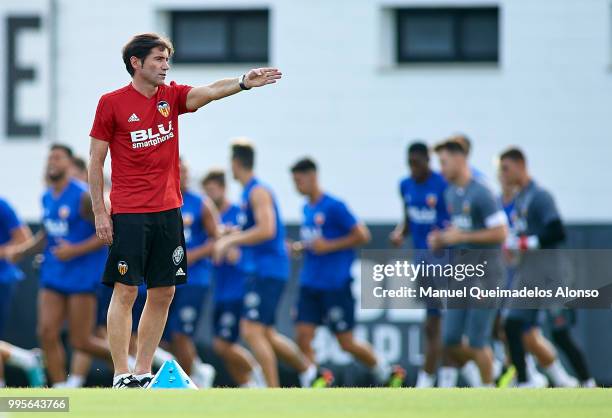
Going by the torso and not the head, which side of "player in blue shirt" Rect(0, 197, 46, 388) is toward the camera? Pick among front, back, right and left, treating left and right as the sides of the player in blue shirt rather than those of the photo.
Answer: left

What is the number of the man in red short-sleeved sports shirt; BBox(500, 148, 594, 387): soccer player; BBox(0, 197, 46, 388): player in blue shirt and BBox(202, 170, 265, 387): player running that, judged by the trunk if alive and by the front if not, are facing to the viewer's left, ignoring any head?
3

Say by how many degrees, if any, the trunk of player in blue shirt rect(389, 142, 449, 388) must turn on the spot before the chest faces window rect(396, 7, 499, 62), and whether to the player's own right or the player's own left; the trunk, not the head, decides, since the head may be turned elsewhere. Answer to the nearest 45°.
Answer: approximately 135° to the player's own right

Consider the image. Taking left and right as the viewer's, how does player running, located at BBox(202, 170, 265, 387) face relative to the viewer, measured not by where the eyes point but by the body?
facing to the left of the viewer

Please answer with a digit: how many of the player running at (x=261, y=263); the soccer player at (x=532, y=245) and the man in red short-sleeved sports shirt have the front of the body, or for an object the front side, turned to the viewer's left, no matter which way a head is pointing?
2

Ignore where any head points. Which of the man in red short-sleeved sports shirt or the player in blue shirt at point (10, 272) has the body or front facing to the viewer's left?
the player in blue shirt

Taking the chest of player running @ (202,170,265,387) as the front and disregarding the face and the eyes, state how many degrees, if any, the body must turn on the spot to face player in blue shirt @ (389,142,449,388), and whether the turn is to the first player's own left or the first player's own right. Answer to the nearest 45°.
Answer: approximately 180°

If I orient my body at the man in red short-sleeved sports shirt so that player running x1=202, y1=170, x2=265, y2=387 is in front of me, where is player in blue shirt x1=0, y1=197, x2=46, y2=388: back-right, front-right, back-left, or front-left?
front-left

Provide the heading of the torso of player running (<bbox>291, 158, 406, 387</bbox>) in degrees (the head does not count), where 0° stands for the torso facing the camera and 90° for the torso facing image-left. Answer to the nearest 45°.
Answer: approximately 45°

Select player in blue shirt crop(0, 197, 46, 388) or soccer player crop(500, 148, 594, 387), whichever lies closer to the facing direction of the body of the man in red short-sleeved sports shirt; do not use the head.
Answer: the soccer player

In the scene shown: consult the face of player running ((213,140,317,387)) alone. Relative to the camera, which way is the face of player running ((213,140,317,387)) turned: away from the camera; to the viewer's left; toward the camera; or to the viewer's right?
to the viewer's left

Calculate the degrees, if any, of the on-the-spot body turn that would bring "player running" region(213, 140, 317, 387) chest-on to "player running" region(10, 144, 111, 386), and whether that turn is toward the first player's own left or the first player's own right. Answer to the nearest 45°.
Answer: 0° — they already face them

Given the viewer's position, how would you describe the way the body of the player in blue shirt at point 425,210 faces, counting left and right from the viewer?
facing the viewer and to the left of the viewer

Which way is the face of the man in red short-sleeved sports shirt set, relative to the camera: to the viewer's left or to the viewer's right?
to the viewer's right
